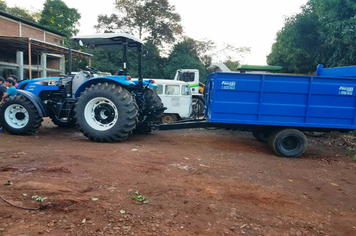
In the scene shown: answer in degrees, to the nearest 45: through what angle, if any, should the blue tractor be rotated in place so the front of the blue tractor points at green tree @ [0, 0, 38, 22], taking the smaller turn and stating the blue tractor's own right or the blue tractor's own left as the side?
approximately 45° to the blue tractor's own right

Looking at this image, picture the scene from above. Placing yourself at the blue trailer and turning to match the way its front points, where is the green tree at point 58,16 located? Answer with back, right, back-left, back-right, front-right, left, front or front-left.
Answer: front-right

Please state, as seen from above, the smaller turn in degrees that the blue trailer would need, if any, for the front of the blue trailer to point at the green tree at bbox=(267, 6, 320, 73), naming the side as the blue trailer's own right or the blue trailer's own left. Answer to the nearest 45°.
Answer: approximately 90° to the blue trailer's own right

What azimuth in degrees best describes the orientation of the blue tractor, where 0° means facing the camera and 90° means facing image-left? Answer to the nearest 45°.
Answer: approximately 135°

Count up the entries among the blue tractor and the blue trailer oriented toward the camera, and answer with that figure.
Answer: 0

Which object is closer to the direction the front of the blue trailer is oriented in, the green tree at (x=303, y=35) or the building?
the building

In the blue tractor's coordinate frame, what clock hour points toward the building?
The building is roughly at 1 o'clock from the blue tractor.

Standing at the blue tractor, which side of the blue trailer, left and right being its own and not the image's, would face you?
front

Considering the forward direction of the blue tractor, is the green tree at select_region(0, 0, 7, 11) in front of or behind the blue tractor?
in front

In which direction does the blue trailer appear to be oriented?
to the viewer's left

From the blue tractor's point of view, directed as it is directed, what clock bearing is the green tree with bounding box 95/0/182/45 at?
The green tree is roughly at 2 o'clock from the blue tractor.
